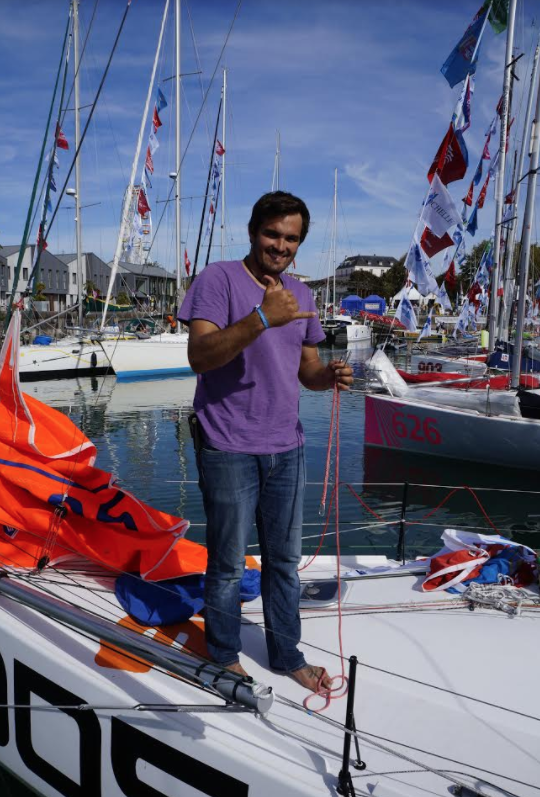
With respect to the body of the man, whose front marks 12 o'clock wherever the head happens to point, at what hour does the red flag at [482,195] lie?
The red flag is roughly at 8 o'clock from the man.

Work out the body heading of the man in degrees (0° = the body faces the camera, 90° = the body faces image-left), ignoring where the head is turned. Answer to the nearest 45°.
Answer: approximately 315°

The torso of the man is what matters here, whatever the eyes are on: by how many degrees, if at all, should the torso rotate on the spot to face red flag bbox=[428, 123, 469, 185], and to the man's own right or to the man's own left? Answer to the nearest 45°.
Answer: approximately 135° to the man's own left

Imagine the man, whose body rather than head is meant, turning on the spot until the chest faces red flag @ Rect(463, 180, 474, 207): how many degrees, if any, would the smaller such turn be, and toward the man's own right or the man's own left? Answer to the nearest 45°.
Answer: approximately 135° to the man's own left

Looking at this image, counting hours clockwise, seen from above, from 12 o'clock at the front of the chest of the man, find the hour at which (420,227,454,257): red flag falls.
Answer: The red flag is roughly at 8 o'clock from the man.

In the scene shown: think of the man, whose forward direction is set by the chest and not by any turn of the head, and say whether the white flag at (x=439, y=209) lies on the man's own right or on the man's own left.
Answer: on the man's own left

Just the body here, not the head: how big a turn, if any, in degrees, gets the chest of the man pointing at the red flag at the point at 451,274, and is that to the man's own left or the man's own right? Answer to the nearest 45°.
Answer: approximately 135° to the man's own left

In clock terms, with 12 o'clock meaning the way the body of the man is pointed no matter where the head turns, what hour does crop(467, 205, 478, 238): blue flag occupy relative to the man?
The blue flag is roughly at 8 o'clock from the man.

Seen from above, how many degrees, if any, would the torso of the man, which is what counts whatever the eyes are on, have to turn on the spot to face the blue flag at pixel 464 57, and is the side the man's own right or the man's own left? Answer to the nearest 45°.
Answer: approximately 135° to the man's own left

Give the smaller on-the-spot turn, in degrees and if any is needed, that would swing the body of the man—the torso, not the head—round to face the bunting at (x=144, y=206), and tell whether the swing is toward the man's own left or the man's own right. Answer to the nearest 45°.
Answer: approximately 135° to the man's own left

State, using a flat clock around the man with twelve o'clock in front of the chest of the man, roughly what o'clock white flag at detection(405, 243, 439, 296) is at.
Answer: The white flag is roughly at 8 o'clock from the man.
